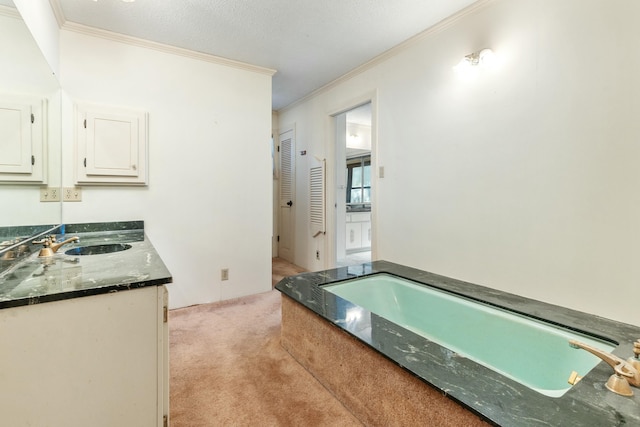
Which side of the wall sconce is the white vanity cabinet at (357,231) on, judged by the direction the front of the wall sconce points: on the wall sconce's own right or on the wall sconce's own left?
on the wall sconce's own right

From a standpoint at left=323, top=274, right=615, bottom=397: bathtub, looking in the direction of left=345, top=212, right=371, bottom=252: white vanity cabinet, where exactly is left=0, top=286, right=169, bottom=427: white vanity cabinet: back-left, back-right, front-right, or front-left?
back-left

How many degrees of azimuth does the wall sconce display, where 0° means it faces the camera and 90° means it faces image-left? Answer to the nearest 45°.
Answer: approximately 45°

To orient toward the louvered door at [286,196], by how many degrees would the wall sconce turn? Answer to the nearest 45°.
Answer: approximately 90° to its right

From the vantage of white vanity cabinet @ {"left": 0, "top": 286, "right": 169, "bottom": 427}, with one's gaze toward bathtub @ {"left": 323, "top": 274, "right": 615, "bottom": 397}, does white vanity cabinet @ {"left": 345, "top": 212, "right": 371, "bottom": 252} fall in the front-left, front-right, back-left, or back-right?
front-left

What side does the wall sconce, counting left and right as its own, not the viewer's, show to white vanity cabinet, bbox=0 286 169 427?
front

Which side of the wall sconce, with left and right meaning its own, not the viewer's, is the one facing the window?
right
